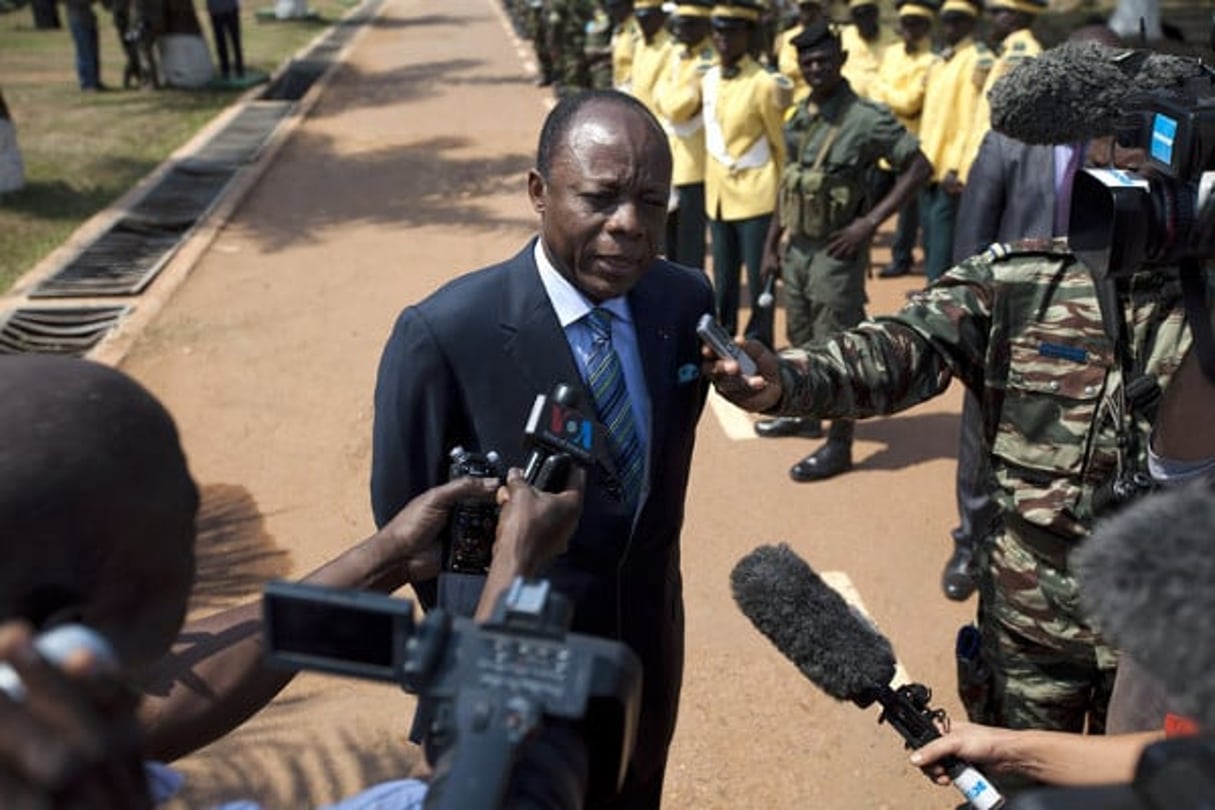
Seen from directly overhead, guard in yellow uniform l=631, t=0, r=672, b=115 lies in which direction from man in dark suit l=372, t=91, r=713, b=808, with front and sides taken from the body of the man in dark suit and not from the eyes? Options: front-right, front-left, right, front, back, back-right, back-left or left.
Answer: back-left

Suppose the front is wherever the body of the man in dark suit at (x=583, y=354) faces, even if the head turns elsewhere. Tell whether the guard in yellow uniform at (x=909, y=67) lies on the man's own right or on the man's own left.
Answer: on the man's own left

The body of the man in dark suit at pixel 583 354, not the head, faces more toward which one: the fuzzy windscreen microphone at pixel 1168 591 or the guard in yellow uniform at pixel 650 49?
the fuzzy windscreen microphone

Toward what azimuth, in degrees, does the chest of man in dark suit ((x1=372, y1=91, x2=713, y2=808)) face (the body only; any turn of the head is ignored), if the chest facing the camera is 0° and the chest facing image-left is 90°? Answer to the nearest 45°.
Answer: approximately 315°

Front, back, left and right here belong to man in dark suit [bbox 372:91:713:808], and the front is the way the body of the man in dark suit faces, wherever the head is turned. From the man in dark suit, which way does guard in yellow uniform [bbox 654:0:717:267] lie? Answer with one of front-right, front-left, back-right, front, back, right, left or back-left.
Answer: back-left

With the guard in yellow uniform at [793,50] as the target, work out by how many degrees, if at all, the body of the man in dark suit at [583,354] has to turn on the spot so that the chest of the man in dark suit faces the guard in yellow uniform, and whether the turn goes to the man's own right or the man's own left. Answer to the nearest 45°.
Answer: approximately 135° to the man's own left

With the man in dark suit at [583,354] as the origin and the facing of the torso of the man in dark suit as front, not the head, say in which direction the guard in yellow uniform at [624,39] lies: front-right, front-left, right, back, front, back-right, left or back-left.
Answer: back-left
